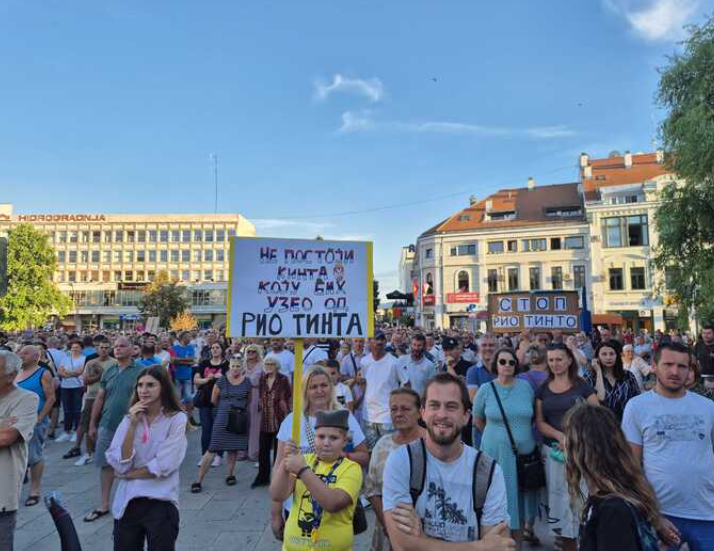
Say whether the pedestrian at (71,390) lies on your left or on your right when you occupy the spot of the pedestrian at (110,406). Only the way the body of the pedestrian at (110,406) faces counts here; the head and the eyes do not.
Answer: on your right

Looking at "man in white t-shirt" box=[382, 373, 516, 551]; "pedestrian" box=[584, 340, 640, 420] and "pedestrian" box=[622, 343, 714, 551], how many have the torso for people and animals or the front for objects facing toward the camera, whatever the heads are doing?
3

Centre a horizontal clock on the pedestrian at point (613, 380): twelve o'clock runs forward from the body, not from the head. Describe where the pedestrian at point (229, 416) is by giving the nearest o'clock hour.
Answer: the pedestrian at point (229, 416) is roughly at 3 o'clock from the pedestrian at point (613, 380).

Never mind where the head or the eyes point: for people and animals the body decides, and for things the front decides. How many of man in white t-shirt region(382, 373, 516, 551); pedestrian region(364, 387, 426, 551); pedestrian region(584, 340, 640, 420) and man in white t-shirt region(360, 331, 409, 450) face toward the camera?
4

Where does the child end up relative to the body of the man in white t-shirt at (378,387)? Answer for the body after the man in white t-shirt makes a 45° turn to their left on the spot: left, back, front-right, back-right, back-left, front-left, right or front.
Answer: front-right

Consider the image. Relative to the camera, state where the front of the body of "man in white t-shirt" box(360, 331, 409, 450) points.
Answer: toward the camera

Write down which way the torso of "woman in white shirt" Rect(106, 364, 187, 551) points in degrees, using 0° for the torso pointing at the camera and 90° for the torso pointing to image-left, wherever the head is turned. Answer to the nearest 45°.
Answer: approximately 45°

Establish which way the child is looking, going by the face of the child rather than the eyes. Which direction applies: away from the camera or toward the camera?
toward the camera

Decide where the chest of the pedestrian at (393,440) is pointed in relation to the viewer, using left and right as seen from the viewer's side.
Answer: facing the viewer

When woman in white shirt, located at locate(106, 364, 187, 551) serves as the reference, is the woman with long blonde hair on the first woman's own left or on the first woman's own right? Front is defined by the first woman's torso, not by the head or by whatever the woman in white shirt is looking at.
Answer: on the first woman's own left

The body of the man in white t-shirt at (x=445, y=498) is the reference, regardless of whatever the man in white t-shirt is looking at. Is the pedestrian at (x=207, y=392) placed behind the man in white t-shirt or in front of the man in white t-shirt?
behind

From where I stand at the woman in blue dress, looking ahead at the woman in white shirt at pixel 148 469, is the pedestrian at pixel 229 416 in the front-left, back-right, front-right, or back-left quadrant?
front-right

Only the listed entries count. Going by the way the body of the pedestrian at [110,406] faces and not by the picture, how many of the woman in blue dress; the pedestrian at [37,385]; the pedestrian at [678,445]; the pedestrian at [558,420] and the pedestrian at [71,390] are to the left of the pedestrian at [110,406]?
3

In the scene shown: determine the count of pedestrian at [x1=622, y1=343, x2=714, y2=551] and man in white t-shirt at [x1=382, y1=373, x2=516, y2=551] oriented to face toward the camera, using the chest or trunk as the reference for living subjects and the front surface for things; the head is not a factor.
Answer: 2

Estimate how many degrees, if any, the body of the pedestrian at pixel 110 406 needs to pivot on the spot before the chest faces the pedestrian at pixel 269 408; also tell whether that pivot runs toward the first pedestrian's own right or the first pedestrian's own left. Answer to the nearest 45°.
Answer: approximately 135° to the first pedestrian's own left

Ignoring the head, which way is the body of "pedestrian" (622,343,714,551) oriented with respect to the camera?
toward the camera

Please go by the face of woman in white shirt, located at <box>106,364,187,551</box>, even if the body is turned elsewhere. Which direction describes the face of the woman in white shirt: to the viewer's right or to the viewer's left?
to the viewer's left

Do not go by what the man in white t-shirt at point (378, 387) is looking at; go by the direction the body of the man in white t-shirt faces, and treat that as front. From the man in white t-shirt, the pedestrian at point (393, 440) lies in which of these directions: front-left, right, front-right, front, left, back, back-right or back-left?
front

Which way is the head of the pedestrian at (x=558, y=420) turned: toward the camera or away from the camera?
toward the camera
